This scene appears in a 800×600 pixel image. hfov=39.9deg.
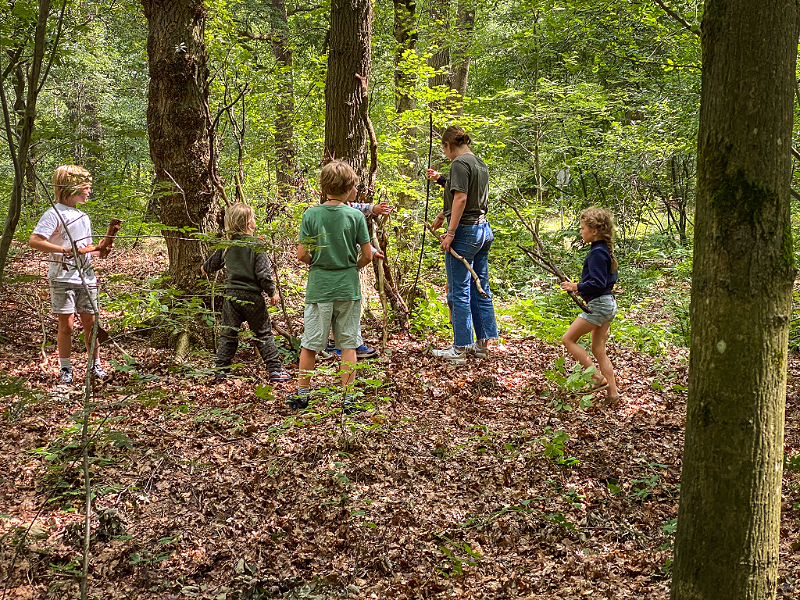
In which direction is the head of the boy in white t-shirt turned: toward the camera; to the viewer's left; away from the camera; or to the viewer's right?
to the viewer's right

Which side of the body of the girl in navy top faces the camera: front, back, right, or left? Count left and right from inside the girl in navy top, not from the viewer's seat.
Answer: left

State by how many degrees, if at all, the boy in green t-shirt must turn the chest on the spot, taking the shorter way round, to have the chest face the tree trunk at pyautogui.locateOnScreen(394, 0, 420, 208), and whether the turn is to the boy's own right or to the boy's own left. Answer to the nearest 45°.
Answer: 0° — they already face it

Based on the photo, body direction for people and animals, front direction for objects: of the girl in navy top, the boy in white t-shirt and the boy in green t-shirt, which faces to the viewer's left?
the girl in navy top

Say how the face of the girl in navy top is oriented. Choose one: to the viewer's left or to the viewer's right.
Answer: to the viewer's left

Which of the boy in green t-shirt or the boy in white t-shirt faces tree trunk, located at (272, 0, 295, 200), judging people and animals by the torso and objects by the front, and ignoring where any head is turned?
the boy in green t-shirt

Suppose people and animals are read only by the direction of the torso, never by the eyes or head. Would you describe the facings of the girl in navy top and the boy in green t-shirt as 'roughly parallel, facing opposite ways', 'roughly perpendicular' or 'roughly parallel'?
roughly perpendicular

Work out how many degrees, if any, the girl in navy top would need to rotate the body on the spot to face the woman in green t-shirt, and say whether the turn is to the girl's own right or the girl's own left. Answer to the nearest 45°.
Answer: approximately 45° to the girl's own right

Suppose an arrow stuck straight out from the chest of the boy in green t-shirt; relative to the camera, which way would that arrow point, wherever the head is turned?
away from the camera

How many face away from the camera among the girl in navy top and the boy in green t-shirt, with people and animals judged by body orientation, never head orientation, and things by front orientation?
1

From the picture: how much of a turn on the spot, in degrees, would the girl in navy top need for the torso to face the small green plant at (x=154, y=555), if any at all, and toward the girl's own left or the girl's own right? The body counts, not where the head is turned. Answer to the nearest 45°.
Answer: approximately 45° to the girl's own left
